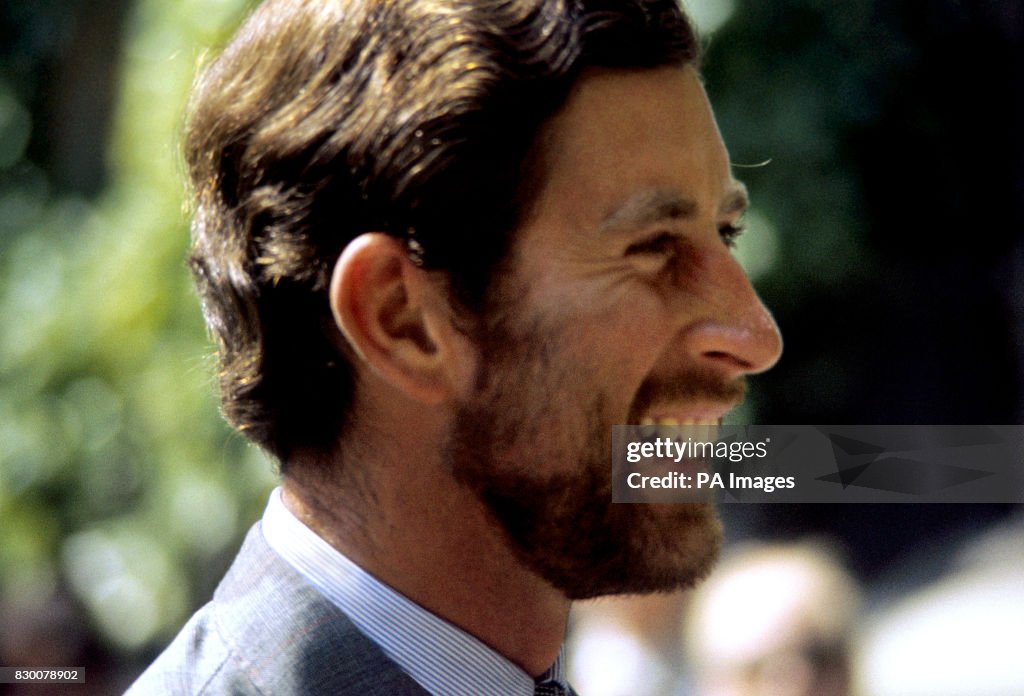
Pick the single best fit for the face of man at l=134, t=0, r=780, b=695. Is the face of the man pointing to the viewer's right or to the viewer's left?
to the viewer's right

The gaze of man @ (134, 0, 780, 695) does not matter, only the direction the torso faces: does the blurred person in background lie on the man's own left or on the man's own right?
on the man's own left

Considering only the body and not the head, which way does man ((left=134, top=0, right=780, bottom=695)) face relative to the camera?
to the viewer's right
